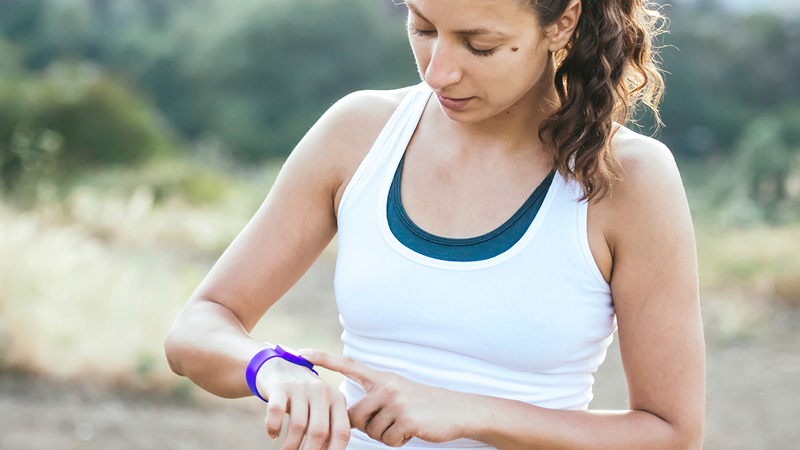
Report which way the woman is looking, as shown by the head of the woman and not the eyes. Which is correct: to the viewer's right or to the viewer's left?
to the viewer's left

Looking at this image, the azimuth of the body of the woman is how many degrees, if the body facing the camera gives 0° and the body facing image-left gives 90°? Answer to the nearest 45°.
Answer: approximately 0°
